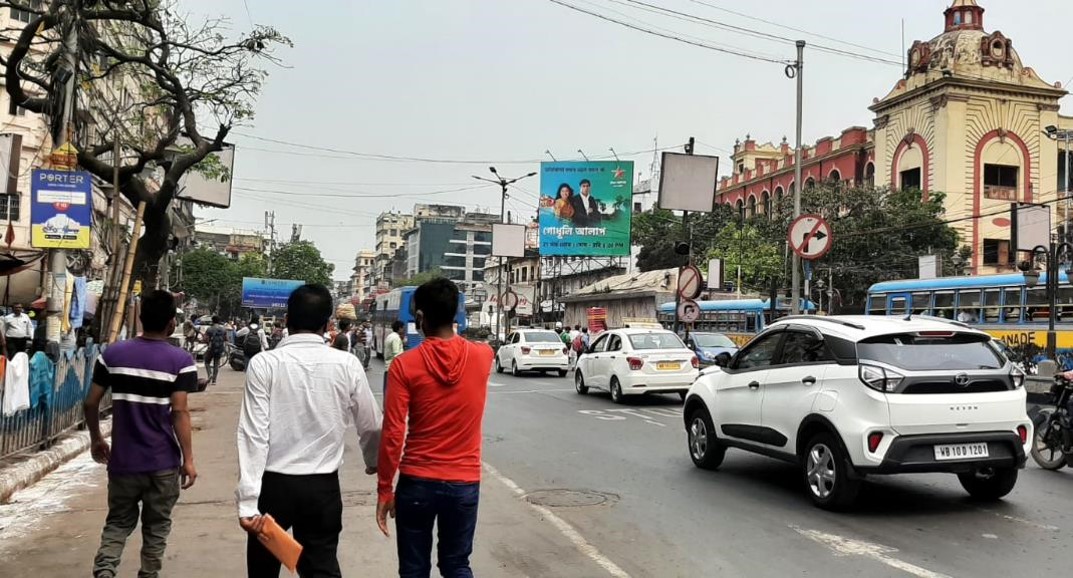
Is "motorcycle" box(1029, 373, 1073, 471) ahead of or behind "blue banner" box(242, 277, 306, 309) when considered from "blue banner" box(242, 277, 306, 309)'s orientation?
ahead

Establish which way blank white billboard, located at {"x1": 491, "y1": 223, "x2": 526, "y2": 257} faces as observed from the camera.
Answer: facing the viewer

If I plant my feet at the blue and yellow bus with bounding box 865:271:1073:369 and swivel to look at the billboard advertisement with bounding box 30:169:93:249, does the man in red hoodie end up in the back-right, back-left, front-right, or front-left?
front-left

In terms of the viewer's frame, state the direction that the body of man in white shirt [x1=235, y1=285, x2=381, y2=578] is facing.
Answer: away from the camera

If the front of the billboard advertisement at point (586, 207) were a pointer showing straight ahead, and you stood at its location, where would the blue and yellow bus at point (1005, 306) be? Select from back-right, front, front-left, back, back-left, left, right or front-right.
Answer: front-left

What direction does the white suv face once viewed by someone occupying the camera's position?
facing away from the viewer and to the left of the viewer

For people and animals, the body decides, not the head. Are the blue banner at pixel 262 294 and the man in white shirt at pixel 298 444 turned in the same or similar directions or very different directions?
very different directions

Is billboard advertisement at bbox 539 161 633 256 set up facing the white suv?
yes

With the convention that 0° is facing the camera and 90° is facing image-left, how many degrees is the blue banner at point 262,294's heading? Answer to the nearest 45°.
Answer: approximately 0°

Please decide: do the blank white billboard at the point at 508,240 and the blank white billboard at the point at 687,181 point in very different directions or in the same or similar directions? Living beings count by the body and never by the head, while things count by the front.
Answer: same or similar directions

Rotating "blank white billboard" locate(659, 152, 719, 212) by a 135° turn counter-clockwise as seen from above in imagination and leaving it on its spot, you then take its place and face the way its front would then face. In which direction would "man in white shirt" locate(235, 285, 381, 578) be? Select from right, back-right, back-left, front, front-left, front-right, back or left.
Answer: back-right

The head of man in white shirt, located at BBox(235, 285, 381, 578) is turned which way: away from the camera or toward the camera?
away from the camera

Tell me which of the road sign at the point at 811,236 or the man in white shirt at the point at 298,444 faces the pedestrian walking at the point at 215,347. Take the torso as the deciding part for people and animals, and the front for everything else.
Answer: the man in white shirt

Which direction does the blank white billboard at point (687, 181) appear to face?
toward the camera

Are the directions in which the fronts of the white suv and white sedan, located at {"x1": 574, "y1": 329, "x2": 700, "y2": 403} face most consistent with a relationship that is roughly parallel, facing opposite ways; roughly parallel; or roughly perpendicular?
roughly parallel

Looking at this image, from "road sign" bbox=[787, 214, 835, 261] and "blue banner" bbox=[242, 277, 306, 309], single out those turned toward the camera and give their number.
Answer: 2

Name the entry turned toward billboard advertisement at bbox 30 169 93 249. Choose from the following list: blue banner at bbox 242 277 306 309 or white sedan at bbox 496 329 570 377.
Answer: the blue banner

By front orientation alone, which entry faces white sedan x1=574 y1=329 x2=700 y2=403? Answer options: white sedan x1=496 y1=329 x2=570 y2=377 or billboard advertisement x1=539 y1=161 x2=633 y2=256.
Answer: the billboard advertisement
